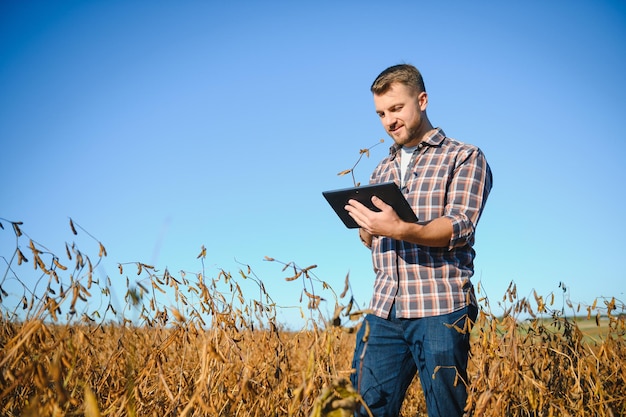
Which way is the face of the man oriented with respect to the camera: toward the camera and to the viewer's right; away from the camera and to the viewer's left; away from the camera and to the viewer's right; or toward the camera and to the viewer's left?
toward the camera and to the viewer's left

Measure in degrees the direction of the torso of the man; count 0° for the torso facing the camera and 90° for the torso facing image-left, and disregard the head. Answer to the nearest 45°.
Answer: approximately 45°
